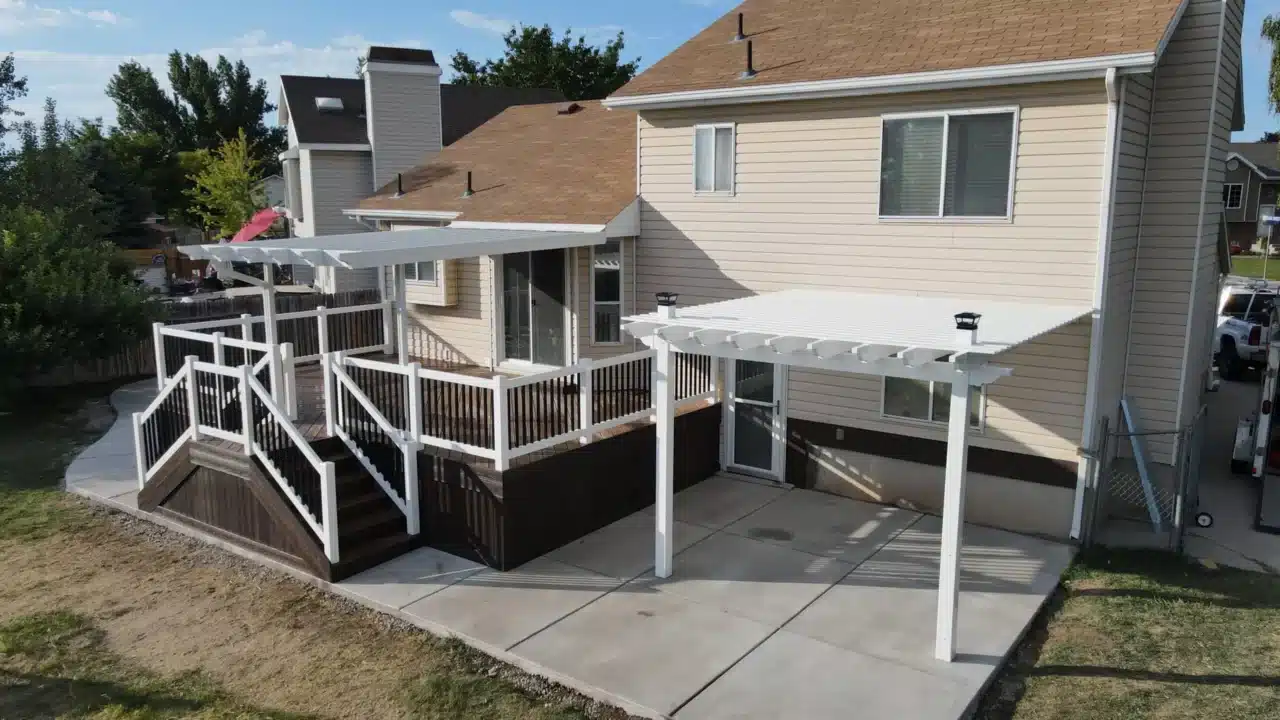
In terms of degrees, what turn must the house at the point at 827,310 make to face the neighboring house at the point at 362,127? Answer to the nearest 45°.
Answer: approximately 90° to its left

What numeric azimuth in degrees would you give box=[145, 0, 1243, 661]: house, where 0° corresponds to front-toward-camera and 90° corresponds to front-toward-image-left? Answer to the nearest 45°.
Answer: approximately 225°

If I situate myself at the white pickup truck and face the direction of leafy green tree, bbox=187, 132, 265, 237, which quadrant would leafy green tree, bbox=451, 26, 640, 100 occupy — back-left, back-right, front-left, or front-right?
front-right

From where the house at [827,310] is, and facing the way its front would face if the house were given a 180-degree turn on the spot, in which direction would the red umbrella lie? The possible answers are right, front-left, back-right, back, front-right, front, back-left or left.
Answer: right

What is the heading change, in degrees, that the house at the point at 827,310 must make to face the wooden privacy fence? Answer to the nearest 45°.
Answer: approximately 90° to its left

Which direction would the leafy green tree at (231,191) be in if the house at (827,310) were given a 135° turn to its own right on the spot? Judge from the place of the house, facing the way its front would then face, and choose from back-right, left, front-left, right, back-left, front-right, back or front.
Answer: back-right

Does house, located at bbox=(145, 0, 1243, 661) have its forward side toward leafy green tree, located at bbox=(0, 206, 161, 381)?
no
